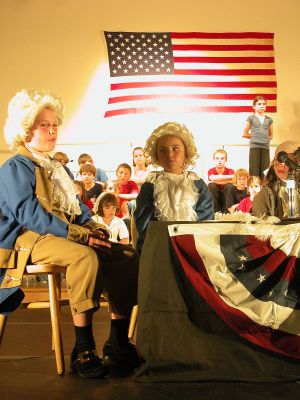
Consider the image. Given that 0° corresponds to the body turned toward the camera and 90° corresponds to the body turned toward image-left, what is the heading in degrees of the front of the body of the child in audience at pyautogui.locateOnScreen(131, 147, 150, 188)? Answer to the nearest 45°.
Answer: approximately 0°

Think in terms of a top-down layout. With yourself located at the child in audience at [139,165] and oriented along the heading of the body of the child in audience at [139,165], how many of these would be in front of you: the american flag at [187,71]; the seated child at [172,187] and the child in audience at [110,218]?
2

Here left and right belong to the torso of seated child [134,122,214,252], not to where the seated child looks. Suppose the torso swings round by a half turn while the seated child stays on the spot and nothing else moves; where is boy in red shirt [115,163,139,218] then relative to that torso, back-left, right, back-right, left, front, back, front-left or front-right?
front
